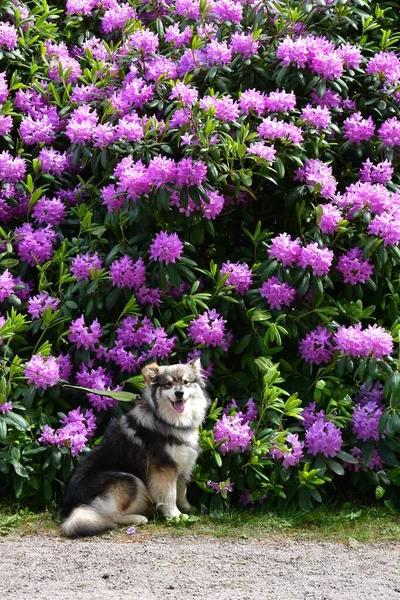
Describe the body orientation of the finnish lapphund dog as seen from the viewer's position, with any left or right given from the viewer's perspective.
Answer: facing the viewer and to the right of the viewer
